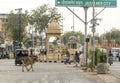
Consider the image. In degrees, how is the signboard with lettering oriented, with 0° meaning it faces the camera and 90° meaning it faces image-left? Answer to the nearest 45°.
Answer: approximately 0°
